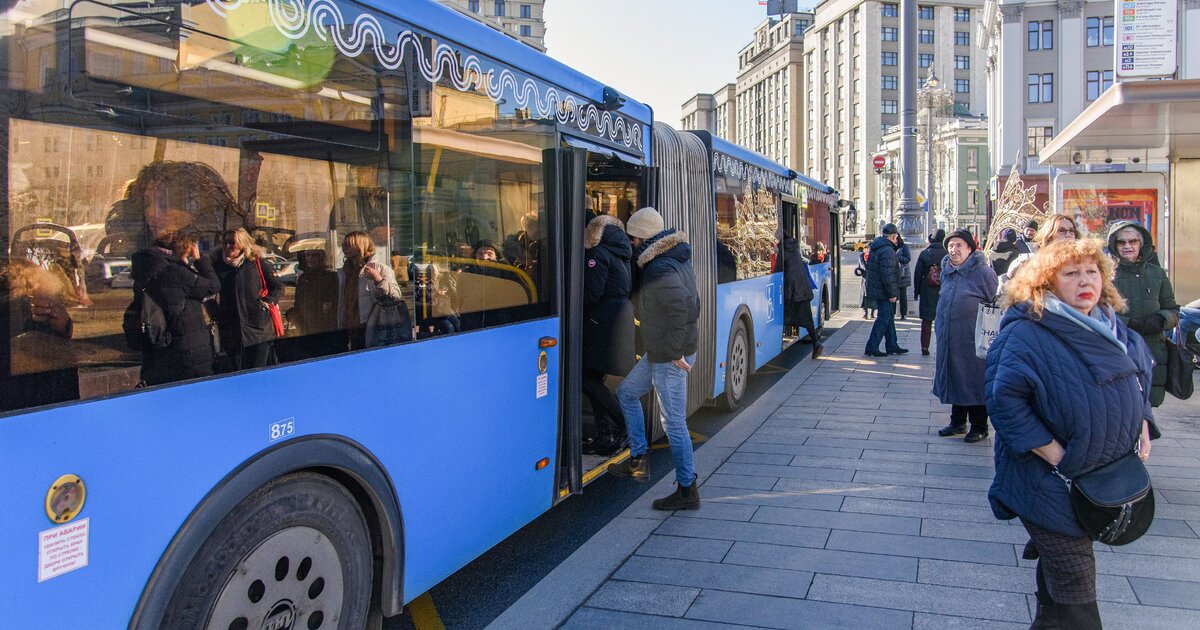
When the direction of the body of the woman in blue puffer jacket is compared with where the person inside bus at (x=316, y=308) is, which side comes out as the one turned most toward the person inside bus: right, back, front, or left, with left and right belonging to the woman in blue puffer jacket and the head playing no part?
right

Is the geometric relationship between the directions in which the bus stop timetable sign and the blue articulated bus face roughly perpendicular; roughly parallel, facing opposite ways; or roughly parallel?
roughly parallel, facing opposite ways

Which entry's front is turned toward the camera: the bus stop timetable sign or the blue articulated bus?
the bus stop timetable sign

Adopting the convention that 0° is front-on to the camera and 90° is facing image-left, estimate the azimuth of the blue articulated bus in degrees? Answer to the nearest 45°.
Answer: approximately 225°

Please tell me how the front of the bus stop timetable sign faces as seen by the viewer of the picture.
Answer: facing the viewer
